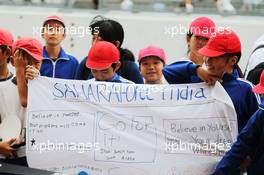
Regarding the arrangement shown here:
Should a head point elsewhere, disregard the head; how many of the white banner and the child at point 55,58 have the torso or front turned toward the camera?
2

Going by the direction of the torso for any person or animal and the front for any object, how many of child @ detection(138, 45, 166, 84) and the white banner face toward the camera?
2

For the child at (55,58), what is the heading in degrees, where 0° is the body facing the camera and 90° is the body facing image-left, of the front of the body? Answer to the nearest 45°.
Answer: approximately 0°

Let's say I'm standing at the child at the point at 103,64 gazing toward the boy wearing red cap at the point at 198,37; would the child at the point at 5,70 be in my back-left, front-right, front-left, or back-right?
back-left

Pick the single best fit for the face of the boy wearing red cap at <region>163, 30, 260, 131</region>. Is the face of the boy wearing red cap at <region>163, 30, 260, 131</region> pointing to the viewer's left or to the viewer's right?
to the viewer's left

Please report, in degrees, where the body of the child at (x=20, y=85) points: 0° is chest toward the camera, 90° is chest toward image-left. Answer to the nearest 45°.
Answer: approximately 315°

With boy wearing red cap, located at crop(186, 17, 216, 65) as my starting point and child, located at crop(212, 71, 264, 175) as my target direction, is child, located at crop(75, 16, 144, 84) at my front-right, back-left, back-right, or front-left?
back-right
